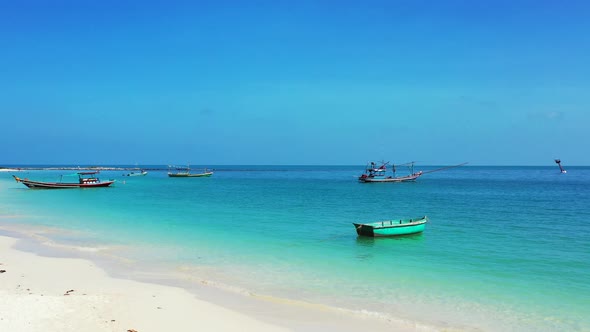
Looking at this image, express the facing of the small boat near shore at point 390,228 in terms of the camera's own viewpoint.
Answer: facing away from the viewer and to the right of the viewer
